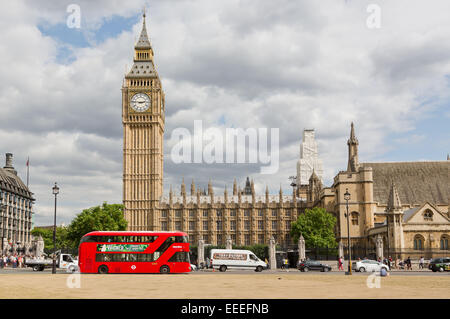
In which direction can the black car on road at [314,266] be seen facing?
to the viewer's right

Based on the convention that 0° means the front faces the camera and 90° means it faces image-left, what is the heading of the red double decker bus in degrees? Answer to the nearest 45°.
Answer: approximately 270°

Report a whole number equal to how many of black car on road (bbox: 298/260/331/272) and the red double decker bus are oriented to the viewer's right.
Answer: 2

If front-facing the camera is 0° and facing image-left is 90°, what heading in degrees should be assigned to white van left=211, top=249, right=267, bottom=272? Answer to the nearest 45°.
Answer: approximately 270°

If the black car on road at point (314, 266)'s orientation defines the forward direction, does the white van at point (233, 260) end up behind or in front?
behind
